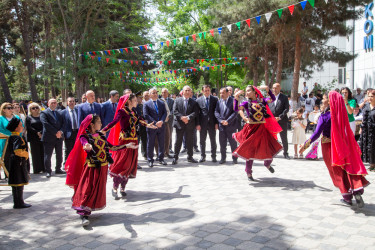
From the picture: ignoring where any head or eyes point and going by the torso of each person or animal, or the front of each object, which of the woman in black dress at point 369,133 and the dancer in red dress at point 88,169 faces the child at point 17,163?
the woman in black dress

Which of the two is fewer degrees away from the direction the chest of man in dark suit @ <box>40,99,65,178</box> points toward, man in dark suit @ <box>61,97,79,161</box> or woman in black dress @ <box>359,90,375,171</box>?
the woman in black dress

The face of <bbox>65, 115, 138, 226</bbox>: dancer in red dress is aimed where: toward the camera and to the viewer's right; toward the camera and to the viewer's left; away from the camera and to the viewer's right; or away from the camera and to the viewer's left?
toward the camera and to the viewer's right

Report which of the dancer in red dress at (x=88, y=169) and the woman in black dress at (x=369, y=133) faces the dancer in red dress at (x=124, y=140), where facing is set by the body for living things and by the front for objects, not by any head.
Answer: the woman in black dress

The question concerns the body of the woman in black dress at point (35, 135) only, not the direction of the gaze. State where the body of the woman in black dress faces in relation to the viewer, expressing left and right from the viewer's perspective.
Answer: facing the viewer and to the right of the viewer

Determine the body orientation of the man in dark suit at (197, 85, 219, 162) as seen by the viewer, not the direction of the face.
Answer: toward the camera

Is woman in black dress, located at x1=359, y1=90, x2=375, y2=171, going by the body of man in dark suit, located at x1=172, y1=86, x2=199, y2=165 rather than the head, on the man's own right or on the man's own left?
on the man's own left

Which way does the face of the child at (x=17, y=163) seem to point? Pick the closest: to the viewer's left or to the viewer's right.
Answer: to the viewer's right

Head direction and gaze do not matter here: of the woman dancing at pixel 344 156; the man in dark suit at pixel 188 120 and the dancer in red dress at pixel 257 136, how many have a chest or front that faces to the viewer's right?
0

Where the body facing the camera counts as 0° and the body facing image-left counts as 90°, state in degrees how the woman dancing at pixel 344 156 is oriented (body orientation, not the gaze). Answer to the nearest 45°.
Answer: approximately 135°

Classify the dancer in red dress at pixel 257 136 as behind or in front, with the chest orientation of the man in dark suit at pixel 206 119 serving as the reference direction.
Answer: in front

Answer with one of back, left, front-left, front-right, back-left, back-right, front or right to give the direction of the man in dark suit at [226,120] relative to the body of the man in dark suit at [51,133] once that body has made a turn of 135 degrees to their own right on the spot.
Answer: back

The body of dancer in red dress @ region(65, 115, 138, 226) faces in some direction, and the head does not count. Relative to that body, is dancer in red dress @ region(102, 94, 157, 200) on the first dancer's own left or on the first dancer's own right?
on the first dancer's own left
